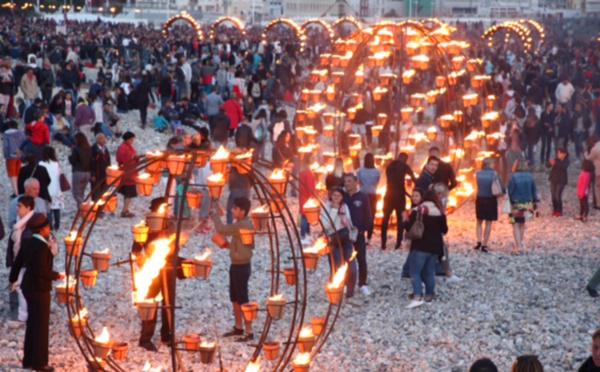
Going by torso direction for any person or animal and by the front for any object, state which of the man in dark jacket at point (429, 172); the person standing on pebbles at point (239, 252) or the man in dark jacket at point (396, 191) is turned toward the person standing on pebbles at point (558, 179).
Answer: the man in dark jacket at point (396, 191)

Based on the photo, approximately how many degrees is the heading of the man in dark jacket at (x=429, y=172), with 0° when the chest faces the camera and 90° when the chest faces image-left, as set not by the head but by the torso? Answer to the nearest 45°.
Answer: approximately 45°

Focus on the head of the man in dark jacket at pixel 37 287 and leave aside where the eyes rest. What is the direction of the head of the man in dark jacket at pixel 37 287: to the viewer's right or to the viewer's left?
to the viewer's right

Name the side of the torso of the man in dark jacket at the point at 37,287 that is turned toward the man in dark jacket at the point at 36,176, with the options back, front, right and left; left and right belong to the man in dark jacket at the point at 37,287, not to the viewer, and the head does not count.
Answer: left

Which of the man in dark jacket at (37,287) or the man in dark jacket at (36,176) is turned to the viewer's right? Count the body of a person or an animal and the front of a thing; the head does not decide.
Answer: the man in dark jacket at (37,287)

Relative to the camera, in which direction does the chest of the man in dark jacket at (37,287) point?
to the viewer's right
